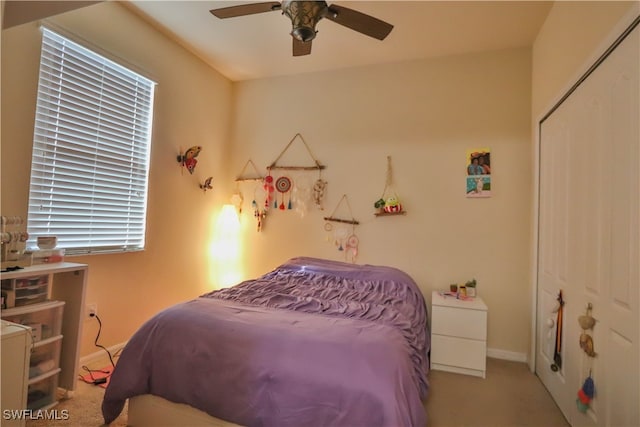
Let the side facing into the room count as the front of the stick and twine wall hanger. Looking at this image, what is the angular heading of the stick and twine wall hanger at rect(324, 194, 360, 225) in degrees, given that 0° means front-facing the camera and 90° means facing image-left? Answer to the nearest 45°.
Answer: approximately 0°

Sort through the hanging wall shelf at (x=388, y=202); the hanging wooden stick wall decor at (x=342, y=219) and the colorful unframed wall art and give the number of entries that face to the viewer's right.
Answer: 0

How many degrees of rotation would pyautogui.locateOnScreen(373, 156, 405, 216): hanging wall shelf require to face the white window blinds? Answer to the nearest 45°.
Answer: approximately 45° to its right

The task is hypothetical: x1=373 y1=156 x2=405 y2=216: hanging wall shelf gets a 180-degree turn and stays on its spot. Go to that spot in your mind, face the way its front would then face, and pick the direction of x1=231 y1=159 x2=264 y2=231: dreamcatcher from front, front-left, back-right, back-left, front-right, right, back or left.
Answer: left

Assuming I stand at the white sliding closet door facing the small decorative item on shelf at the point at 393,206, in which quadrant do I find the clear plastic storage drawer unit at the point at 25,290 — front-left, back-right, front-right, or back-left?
front-left

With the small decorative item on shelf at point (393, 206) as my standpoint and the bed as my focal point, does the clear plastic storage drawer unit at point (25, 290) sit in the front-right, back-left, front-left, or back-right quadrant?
front-right

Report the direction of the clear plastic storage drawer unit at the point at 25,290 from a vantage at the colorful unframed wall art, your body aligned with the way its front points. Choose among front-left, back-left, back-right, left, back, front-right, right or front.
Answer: front-right

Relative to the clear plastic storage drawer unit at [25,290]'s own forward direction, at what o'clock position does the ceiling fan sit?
The ceiling fan is roughly at 12 o'clock from the clear plastic storage drawer unit.

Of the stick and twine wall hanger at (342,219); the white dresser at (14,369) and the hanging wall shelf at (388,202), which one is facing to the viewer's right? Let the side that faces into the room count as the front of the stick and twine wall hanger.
the white dresser

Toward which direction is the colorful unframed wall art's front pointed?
toward the camera

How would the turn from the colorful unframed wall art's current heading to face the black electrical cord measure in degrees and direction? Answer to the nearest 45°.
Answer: approximately 45° to its right

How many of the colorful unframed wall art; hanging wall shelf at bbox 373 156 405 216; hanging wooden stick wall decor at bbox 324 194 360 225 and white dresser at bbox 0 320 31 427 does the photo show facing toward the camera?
3

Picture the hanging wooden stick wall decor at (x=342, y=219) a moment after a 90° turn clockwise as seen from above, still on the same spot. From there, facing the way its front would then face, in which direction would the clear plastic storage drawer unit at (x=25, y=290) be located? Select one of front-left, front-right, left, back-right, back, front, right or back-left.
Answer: front-left
